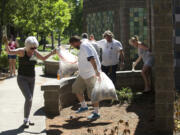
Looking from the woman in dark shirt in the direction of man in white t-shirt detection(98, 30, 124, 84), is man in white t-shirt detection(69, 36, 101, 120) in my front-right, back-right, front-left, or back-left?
front-right

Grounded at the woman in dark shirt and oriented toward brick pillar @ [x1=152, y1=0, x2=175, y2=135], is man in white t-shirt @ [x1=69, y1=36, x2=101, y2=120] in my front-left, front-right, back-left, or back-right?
front-left

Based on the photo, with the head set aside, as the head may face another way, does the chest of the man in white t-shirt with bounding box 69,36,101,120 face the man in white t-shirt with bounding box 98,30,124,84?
no
